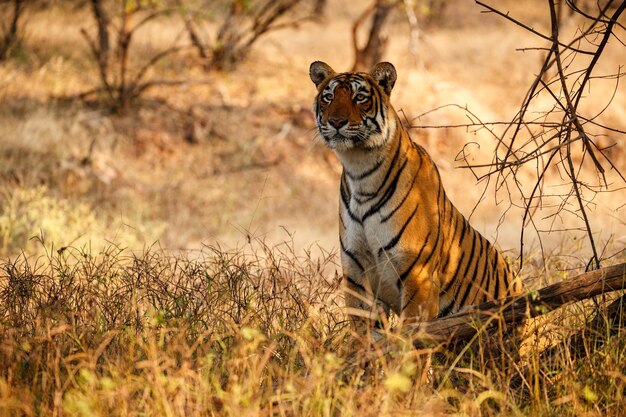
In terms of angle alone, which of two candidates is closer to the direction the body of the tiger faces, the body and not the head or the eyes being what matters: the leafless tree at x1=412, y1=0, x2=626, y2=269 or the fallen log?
the fallen log

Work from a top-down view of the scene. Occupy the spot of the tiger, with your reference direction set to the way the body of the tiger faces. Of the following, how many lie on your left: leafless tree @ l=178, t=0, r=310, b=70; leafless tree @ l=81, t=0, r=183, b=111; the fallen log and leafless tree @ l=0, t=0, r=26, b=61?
1

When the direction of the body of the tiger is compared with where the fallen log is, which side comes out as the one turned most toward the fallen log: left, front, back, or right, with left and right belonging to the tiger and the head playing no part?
left

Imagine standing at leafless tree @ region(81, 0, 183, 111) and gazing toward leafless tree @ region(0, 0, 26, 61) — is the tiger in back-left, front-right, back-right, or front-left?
back-left

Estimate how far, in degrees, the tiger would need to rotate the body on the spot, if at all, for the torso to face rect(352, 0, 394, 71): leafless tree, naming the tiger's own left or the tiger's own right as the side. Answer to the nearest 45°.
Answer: approximately 135° to the tiger's own right

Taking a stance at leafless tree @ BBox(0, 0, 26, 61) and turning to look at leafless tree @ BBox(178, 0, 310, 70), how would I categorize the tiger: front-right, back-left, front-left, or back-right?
front-right

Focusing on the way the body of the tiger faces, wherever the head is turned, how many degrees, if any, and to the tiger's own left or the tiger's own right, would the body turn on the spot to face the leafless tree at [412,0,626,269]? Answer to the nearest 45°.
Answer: approximately 135° to the tiger's own left

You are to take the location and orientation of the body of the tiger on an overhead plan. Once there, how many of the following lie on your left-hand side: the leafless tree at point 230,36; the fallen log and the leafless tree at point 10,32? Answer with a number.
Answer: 1

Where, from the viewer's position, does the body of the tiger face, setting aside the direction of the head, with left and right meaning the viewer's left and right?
facing the viewer and to the left of the viewer

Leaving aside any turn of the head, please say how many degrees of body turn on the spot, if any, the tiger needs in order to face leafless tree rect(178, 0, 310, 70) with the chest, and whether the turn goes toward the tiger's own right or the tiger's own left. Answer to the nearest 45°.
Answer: approximately 135° to the tiger's own right

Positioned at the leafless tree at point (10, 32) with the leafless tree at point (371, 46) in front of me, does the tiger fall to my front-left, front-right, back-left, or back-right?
front-right

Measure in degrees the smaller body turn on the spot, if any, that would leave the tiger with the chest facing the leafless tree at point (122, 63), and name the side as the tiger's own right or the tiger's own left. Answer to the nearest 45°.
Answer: approximately 90° to the tiger's own right

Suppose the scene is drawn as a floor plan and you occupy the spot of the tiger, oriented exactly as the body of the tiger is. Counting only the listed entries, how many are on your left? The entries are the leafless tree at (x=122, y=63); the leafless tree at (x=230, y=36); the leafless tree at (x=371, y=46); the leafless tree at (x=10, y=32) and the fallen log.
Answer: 1

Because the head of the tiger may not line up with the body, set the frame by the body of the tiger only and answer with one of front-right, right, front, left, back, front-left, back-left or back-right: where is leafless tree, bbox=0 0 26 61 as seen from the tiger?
right
